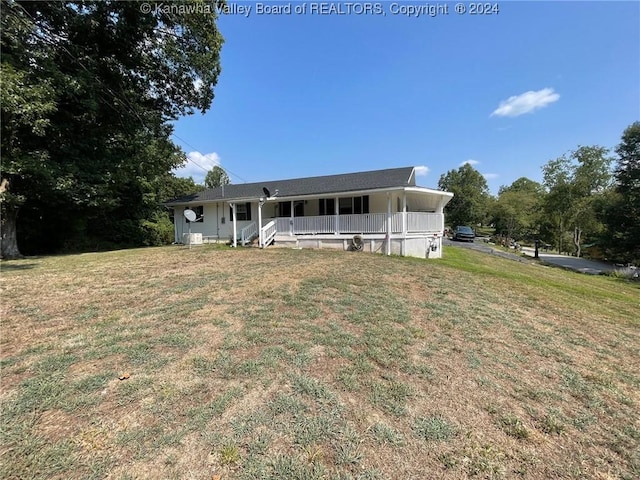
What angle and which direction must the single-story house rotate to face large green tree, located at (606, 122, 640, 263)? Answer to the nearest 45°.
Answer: approximately 135° to its left

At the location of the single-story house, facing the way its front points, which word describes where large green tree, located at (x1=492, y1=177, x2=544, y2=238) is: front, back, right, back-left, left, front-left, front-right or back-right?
back

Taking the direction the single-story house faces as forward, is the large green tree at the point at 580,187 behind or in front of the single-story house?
behind

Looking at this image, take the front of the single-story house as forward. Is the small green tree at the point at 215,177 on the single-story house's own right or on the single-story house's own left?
on the single-story house's own right

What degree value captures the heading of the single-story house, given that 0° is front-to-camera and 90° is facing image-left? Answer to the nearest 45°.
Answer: approximately 45°
